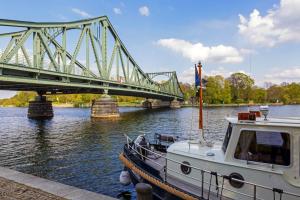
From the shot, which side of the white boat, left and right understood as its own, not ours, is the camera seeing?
left
